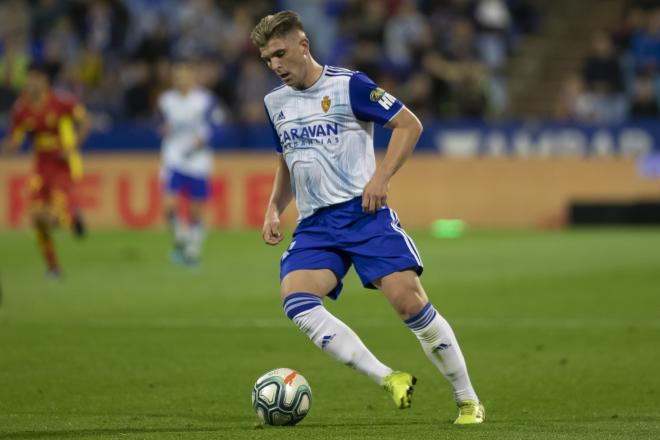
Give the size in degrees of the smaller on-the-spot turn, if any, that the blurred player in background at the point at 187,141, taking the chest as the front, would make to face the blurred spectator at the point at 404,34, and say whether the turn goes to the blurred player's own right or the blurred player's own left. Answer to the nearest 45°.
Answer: approximately 135° to the blurred player's own left

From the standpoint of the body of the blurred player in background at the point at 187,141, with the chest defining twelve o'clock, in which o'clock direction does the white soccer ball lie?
The white soccer ball is roughly at 12 o'clock from the blurred player in background.

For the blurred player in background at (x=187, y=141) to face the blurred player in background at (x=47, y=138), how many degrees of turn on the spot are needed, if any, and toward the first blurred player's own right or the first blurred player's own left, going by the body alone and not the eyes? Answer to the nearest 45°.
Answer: approximately 45° to the first blurred player's own right

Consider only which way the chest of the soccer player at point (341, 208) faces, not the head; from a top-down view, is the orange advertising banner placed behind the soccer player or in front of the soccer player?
behind

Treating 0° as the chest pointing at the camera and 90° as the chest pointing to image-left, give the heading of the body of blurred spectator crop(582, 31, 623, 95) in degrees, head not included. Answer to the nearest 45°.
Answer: approximately 0°

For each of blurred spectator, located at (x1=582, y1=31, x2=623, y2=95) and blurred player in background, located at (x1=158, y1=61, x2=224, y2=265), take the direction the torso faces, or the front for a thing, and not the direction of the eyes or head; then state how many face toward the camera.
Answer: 2
